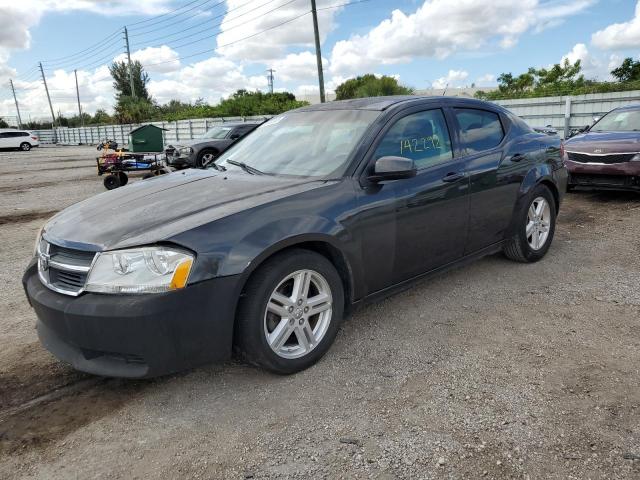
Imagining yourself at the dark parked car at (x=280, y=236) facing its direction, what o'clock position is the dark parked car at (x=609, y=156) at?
the dark parked car at (x=609, y=156) is roughly at 6 o'clock from the dark parked car at (x=280, y=236).

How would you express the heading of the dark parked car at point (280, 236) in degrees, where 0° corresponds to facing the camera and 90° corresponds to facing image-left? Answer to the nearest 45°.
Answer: approximately 45°

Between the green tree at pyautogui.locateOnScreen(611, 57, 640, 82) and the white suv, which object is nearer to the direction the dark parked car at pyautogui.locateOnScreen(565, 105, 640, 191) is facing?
the white suv

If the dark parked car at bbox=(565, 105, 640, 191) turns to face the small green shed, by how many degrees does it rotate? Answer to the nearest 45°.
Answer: approximately 45° to its right

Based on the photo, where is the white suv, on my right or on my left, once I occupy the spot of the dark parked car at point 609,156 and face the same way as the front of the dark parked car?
on my right

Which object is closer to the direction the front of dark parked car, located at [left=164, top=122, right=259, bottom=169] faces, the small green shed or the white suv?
the small green shed

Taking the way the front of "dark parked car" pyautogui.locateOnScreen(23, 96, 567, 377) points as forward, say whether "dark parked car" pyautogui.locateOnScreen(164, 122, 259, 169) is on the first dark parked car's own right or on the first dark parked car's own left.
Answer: on the first dark parked car's own right

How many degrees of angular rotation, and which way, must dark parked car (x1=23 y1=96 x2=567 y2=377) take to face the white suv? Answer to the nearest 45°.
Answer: approximately 90° to its right

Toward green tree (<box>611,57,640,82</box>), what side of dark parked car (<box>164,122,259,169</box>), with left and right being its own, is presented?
back

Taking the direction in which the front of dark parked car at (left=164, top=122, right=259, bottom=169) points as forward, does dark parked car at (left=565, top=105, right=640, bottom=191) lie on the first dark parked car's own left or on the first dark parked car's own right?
on the first dark parked car's own left

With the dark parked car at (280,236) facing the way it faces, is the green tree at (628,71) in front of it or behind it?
behind

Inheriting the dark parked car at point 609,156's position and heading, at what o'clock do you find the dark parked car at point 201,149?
the dark parked car at point 201,149 is roughly at 2 o'clock from the dark parked car at point 609,156.

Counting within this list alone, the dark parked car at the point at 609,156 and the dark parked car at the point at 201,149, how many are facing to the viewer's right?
0

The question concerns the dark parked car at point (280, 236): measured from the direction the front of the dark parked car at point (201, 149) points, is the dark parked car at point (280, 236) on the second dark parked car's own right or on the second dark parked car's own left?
on the second dark parked car's own left

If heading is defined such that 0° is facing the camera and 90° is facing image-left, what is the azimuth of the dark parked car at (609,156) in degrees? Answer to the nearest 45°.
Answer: approximately 45°

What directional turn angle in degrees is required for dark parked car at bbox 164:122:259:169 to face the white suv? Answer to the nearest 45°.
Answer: approximately 90° to its right

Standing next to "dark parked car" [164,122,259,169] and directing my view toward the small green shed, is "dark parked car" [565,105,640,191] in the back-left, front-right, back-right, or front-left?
back-left
